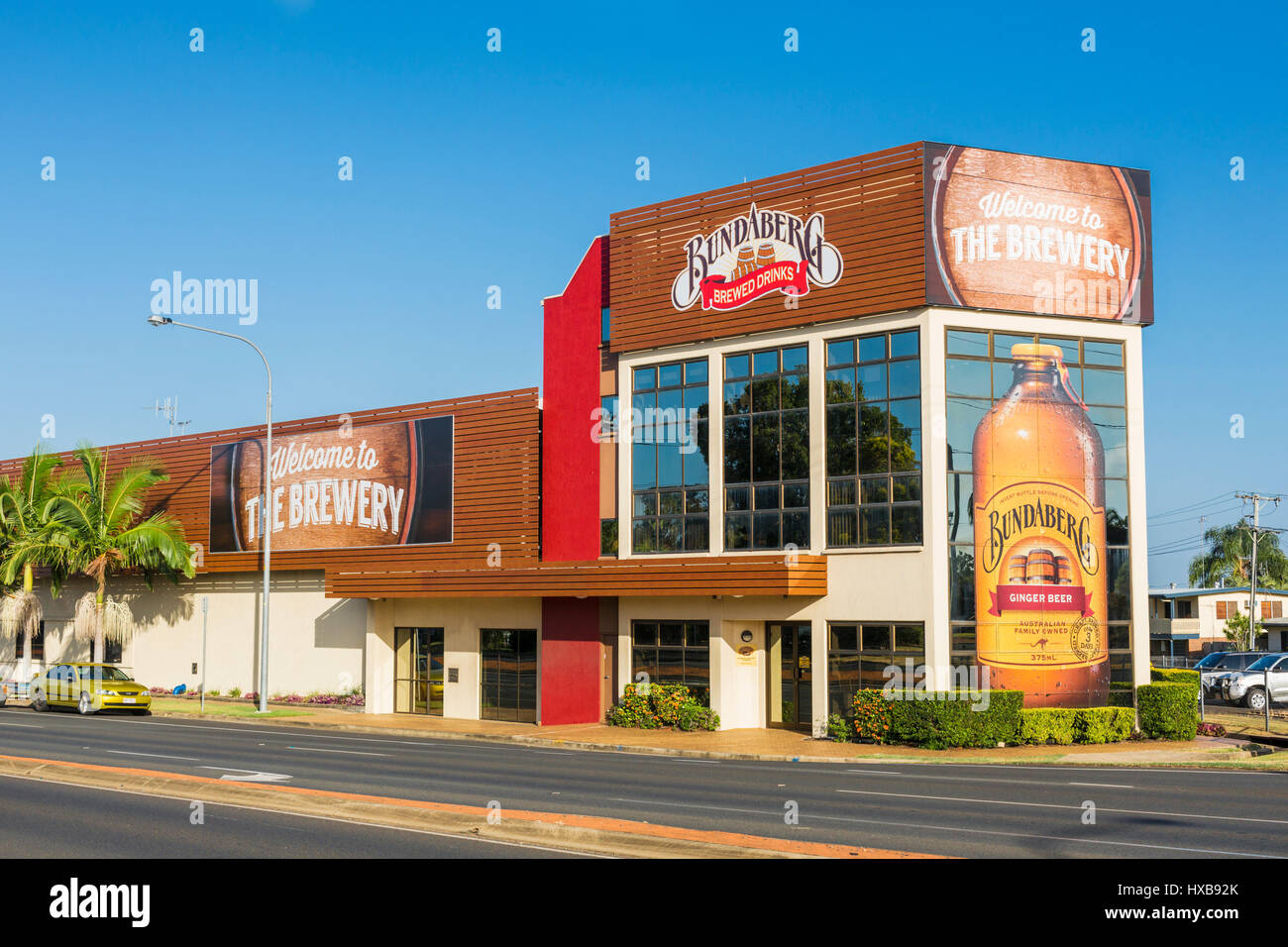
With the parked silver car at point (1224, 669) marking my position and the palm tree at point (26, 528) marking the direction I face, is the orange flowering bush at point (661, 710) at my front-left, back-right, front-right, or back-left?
front-left

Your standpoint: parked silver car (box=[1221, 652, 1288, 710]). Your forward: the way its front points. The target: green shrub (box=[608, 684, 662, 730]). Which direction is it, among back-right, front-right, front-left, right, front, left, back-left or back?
front

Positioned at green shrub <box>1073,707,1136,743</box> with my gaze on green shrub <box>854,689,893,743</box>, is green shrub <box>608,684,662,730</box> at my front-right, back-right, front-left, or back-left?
front-right

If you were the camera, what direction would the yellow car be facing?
facing the viewer and to the right of the viewer

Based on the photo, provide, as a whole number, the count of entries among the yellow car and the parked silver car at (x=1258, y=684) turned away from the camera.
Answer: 0

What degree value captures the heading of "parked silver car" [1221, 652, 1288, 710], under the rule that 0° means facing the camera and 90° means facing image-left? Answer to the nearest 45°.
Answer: approximately 45°

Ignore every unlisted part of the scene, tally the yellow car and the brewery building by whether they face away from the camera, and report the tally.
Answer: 0

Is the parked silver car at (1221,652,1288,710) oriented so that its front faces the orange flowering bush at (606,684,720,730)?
yes

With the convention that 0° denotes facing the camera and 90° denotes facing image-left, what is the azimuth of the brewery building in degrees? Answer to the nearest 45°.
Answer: approximately 45°

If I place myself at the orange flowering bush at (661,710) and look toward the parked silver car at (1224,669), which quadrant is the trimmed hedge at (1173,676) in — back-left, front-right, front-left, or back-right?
front-right

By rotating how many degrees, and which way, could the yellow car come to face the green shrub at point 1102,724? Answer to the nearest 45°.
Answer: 0° — it already faces it

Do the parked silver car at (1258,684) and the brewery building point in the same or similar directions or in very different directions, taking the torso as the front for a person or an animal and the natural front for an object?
same or similar directions
